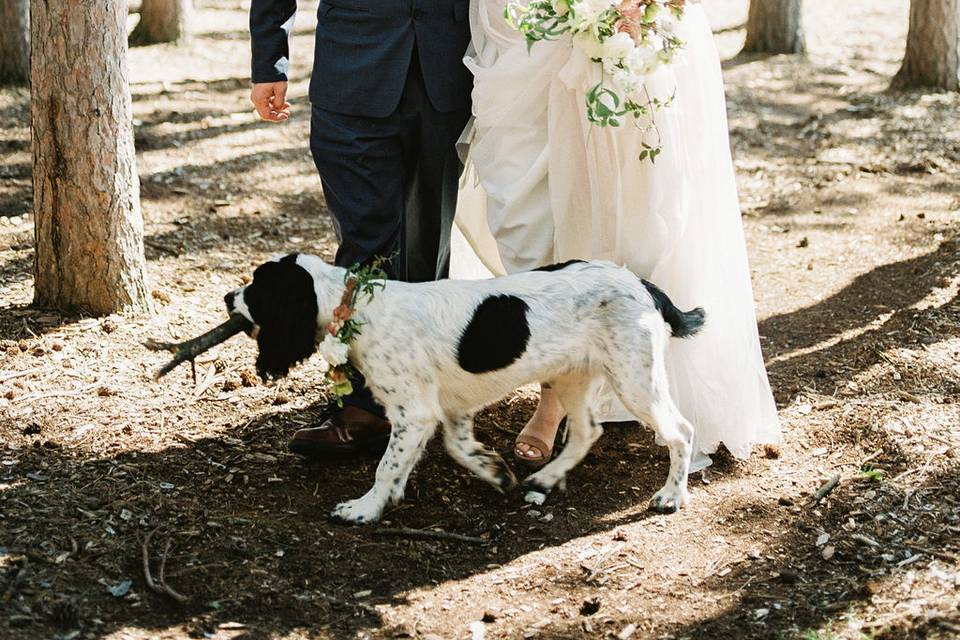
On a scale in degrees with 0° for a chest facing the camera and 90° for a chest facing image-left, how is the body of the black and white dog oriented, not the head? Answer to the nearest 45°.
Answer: approximately 90°

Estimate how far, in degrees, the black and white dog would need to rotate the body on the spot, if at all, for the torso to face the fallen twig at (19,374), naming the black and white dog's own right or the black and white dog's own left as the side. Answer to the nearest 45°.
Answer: approximately 45° to the black and white dog's own right

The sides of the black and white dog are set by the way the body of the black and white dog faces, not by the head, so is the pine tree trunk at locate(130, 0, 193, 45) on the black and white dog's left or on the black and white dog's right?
on the black and white dog's right

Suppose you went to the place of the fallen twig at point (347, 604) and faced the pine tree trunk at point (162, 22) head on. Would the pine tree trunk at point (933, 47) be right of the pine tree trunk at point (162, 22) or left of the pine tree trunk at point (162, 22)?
right

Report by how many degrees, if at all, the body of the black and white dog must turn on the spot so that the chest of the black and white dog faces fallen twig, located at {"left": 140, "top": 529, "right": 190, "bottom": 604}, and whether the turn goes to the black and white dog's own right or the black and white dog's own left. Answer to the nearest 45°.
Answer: approximately 45° to the black and white dog's own left

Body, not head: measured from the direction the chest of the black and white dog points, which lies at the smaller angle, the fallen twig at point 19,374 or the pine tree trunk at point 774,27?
the fallen twig

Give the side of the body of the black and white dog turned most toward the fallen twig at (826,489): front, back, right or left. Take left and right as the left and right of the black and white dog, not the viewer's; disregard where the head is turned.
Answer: back
